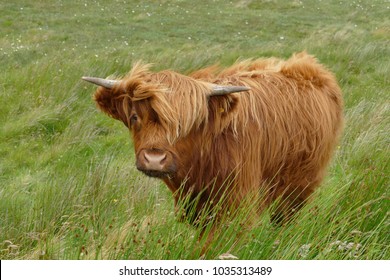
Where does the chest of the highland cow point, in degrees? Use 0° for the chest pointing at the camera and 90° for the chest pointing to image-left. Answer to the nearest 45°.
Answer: approximately 45°
